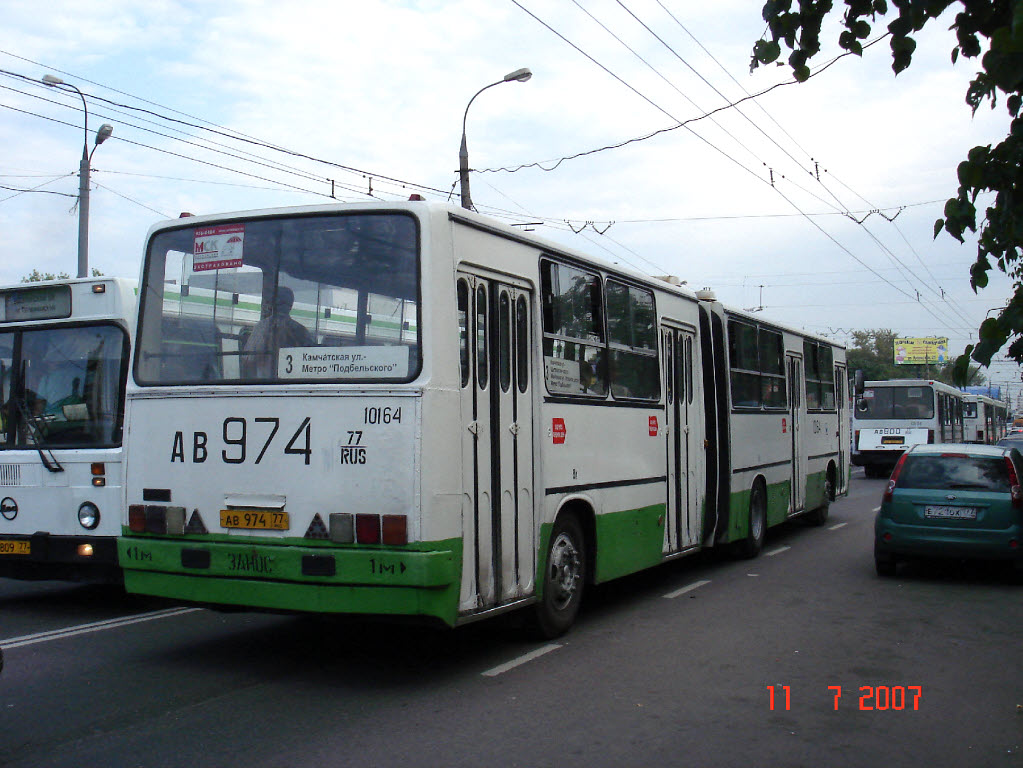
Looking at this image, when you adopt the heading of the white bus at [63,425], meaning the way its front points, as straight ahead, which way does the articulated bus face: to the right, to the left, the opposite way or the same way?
the opposite way

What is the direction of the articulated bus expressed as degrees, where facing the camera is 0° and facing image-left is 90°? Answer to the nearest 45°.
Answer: approximately 225°

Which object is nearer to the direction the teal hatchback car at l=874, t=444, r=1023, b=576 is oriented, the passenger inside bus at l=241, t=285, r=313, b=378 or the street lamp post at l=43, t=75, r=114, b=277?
the street lamp post

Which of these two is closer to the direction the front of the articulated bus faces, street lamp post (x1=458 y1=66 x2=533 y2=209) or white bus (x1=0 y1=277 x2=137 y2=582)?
the street lamp post

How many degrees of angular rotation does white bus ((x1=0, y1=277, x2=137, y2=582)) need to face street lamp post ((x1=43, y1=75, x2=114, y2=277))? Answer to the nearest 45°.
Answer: approximately 135° to its right

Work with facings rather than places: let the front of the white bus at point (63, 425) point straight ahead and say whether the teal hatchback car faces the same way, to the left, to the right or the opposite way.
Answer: the opposite way

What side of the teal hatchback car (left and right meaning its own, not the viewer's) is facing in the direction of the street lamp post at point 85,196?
left

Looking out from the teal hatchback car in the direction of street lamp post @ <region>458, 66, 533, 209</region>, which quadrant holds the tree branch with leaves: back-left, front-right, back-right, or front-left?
back-left

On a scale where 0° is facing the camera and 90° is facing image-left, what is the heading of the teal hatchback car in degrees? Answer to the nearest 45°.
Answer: approximately 180°

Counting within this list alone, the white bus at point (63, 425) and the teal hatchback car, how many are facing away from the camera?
1

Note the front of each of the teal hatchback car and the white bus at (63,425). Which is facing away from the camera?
the teal hatchback car

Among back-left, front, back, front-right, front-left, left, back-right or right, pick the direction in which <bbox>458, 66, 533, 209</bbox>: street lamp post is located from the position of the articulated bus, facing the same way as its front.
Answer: front-left

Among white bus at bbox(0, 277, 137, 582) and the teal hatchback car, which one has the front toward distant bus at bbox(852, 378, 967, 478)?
the teal hatchback car
